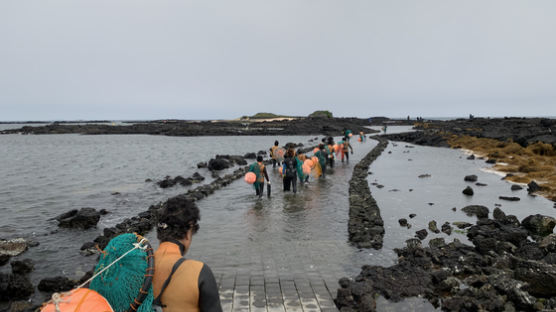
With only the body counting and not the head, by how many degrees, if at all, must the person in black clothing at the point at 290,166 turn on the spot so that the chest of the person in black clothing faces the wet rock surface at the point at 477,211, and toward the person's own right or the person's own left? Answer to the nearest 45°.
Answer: approximately 135° to the person's own right

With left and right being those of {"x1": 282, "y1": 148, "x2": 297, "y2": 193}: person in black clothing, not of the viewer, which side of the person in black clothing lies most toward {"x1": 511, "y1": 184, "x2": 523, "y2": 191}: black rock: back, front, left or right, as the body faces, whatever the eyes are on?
right

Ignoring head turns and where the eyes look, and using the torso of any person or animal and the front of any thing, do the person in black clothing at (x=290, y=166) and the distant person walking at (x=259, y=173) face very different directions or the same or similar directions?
same or similar directions

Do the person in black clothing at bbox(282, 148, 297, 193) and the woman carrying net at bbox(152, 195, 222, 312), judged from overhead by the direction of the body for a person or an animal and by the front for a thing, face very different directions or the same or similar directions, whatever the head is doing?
same or similar directions

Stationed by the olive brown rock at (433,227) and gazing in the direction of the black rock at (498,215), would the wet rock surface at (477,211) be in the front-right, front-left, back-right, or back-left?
front-left

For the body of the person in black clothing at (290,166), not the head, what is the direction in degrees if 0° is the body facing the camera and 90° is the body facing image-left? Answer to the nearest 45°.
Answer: approximately 180°

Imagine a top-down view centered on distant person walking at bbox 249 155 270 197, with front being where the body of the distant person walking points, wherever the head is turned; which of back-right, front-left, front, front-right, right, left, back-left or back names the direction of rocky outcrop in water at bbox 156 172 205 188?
front-left

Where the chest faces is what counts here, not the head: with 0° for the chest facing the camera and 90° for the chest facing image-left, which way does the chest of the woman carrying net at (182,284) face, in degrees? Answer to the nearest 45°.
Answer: approximately 225°

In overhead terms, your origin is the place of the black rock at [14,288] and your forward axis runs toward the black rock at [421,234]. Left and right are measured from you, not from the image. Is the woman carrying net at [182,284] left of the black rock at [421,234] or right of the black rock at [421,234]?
right

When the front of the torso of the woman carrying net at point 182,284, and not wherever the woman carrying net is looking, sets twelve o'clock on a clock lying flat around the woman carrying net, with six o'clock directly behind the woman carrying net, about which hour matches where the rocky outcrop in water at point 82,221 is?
The rocky outcrop in water is roughly at 10 o'clock from the woman carrying net.

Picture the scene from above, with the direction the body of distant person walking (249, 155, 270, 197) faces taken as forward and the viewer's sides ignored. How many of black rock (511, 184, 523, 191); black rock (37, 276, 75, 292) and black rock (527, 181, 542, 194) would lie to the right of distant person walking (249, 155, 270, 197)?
2

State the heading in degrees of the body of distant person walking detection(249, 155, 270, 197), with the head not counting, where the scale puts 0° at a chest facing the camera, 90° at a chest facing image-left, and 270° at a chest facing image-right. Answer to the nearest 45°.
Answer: approximately 180°

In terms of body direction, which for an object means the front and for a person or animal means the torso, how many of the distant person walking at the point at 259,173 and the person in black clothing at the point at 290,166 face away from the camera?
2

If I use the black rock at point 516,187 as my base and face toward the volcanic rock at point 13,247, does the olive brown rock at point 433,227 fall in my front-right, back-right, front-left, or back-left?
front-left

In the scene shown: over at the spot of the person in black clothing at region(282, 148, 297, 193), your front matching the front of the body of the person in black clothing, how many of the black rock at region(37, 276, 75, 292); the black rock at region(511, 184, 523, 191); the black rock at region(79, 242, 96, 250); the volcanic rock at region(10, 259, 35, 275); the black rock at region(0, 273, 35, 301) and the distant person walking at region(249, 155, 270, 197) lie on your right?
1

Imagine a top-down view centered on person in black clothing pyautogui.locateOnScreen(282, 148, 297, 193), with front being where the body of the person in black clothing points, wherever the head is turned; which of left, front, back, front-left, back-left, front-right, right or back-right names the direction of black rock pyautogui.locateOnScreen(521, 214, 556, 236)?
back-right
